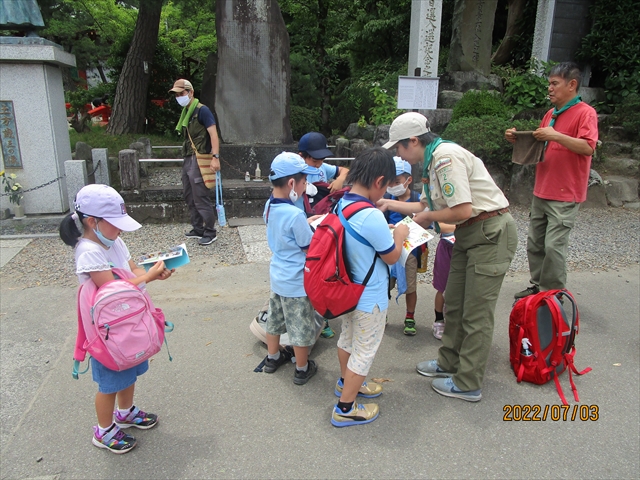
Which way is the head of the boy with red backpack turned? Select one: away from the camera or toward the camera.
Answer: away from the camera

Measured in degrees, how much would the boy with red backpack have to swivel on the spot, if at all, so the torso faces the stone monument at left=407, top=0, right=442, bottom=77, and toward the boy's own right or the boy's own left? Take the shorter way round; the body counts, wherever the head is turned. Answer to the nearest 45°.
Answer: approximately 90° to the boy's own left

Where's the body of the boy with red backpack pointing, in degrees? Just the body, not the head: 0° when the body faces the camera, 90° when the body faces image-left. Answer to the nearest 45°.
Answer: approximately 270°

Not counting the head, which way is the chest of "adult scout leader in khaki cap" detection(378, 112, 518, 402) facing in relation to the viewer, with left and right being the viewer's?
facing to the left of the viewer

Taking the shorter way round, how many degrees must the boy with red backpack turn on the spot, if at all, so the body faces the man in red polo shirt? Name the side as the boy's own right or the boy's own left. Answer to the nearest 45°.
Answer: approximately 45° to the boy's own left

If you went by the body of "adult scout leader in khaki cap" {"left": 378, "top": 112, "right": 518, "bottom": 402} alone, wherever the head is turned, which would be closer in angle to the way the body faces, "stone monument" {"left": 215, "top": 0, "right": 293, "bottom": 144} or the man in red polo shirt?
the stone monument

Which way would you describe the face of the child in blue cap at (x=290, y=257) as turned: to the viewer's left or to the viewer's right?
to the viewer's right

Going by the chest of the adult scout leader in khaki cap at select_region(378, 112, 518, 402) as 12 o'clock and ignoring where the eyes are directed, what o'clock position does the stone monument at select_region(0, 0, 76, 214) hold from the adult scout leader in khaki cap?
The stone monument is roughly at 1 o'clock from the adult scout leader in khaki cap.
